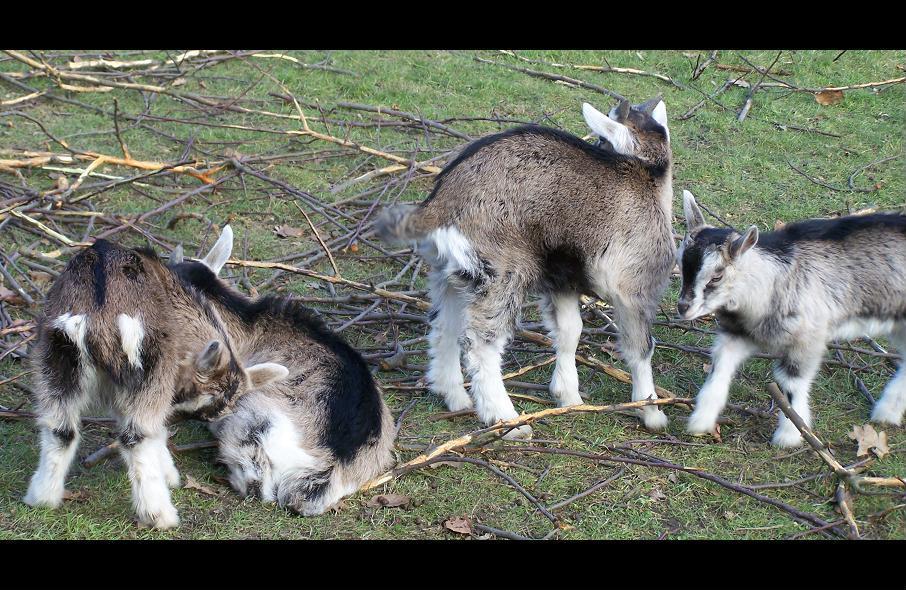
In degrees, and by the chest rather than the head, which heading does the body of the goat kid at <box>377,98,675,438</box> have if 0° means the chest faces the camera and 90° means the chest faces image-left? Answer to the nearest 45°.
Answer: approximately 225°

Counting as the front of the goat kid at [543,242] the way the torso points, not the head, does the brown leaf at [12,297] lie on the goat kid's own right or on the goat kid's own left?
on the goat kid's own left

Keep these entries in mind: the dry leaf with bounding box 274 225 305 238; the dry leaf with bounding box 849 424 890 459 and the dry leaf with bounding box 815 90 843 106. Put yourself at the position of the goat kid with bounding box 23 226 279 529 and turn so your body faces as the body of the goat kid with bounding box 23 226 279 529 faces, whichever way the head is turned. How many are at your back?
0

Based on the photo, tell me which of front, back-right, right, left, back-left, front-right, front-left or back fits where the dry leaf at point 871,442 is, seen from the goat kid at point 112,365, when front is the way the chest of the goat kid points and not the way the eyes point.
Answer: front-right

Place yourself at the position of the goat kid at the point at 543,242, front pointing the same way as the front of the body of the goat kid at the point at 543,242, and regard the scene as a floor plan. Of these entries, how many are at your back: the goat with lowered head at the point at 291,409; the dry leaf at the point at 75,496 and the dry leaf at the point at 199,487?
3

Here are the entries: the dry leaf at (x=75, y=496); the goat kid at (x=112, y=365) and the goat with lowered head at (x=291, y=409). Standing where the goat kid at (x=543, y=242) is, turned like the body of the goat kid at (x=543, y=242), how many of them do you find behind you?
3

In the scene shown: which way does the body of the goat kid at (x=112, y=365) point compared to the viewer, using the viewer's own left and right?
facing away from the viewer and to the right of the viewer

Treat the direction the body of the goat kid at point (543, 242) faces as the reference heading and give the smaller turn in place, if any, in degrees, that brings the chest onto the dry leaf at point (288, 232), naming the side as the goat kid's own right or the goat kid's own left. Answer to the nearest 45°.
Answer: approximately 90° to the goat kid's own left

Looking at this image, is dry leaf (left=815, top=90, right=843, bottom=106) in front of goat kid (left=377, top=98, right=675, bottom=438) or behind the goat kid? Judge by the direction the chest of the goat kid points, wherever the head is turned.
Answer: in front

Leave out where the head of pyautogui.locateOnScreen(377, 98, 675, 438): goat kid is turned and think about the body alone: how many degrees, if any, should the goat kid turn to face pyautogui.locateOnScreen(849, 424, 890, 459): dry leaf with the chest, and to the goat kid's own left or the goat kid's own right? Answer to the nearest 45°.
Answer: approximately 45° to the goat kid's own right

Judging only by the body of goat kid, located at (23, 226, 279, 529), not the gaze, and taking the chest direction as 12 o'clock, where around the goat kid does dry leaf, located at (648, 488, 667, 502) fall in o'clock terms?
The dry leaf is roughly at 2 o'clock from the goat kid.

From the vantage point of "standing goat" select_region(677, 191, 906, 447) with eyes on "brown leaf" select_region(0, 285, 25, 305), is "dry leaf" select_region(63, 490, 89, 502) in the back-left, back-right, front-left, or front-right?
front-left

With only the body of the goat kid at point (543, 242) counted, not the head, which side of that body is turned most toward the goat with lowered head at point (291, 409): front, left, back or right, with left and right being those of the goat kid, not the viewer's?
back

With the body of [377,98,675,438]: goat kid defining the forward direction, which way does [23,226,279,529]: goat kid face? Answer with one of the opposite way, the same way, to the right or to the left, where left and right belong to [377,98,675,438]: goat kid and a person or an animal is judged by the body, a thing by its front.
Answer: the same way

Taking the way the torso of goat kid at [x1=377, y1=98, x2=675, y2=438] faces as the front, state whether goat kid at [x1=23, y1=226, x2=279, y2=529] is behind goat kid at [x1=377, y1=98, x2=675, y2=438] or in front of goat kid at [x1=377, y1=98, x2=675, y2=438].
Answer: behind

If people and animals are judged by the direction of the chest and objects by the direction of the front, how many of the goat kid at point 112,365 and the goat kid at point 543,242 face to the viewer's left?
0
